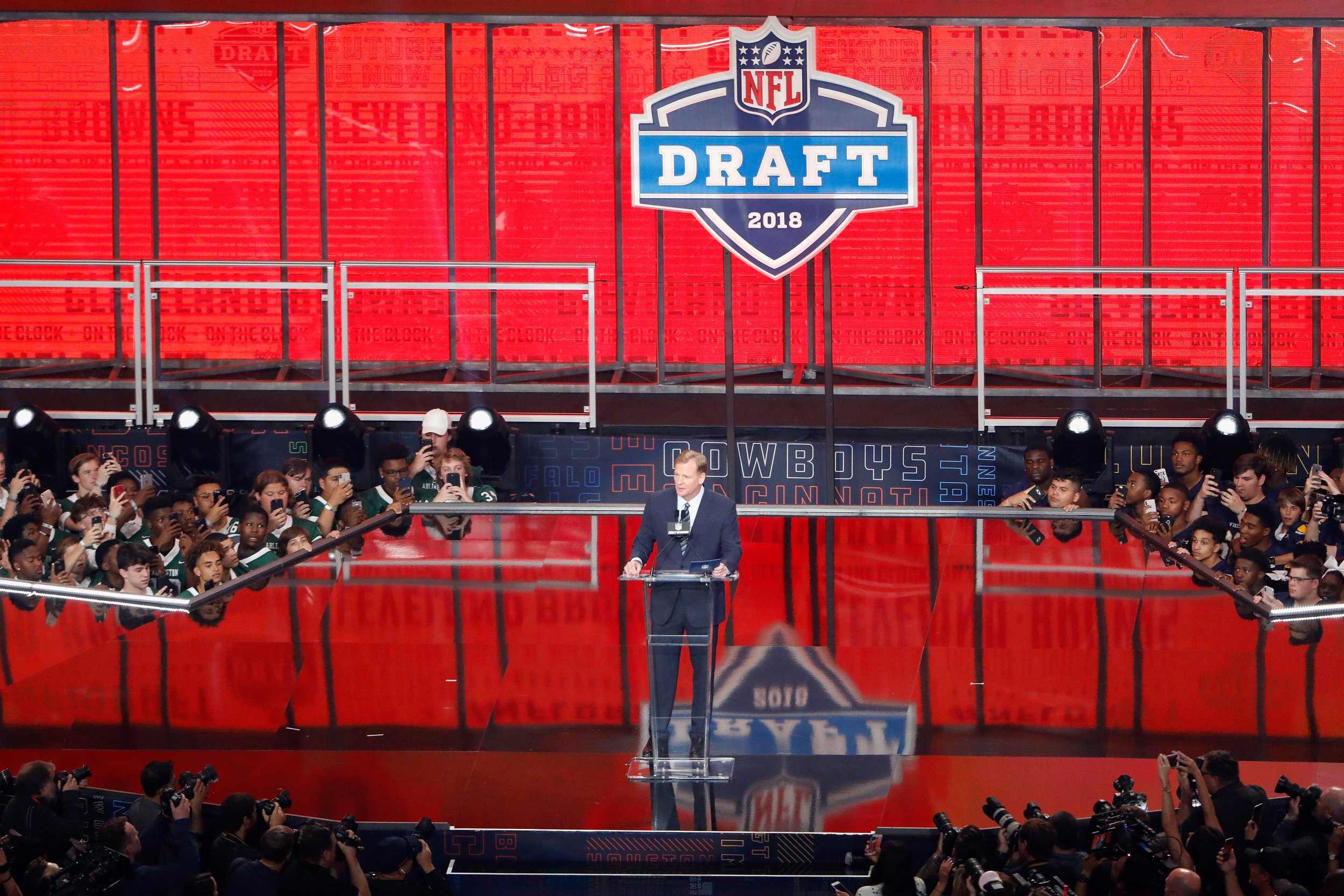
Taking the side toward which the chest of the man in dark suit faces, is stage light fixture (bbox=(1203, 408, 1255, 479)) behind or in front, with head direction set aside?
behind

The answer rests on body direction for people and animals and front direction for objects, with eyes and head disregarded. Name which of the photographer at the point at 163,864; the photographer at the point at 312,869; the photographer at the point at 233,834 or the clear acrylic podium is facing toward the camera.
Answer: the clear acrylic podium

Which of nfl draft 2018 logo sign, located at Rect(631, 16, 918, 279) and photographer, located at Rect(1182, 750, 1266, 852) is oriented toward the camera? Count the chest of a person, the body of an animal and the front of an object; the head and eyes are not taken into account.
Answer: the nfl draft 2018 logo sign

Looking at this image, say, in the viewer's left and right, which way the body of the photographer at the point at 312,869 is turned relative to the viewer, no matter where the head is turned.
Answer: facing away from the viewer and to the right of the viewer

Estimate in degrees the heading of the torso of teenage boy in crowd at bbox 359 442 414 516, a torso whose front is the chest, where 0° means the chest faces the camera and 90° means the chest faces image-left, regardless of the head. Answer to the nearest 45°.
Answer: approximately 315°

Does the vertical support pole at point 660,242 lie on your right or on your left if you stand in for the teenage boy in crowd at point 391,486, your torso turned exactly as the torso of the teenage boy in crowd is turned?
on your left

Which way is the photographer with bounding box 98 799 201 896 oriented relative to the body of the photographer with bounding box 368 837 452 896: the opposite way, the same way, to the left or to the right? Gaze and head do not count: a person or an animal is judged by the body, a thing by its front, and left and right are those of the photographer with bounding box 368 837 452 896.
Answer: the same way

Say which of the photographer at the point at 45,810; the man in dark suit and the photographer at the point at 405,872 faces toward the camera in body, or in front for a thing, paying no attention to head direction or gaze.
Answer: the man in dark suit

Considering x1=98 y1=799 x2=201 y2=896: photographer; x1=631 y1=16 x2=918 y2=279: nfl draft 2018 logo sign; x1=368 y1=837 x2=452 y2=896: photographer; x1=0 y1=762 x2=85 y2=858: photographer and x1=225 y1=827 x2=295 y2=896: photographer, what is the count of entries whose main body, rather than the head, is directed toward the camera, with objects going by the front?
1

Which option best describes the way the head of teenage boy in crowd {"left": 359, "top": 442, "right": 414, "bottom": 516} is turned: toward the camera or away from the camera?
toward the camera

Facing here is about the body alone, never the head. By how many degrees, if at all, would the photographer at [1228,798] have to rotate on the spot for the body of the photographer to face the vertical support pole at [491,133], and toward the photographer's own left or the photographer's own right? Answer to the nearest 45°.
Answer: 0° — they already face it

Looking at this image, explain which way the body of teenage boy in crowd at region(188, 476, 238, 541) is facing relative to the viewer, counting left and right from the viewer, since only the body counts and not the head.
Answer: facing the viewer and to the right of the viewer

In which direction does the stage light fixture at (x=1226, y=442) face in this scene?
toward the camera

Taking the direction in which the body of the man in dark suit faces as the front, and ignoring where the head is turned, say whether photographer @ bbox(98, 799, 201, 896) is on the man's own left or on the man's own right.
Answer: on the man's own right

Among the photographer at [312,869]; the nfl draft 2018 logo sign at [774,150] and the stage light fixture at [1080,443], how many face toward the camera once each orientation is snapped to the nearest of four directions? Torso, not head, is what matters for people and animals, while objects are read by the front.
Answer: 2

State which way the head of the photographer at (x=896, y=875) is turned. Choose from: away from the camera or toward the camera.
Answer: away from the camera

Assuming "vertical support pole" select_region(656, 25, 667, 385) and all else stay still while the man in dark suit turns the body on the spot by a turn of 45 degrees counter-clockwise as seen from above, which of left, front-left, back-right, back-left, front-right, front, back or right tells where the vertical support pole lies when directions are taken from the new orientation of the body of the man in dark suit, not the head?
back-left

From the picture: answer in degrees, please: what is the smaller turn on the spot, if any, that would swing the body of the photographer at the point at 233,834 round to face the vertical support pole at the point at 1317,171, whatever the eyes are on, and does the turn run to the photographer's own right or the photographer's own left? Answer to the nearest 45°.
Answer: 0° — they already face it

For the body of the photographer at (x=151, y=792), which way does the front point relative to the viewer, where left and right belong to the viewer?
facing away from the viewer and to the right of the viewer

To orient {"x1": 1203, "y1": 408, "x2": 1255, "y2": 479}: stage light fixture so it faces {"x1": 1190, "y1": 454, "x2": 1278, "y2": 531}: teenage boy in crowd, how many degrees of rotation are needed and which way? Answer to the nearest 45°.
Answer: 0° — it already faces them

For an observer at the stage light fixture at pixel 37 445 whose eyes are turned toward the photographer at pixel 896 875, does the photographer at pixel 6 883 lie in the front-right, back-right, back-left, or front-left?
front-right

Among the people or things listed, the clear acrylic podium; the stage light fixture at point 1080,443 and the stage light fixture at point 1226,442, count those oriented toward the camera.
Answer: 3
